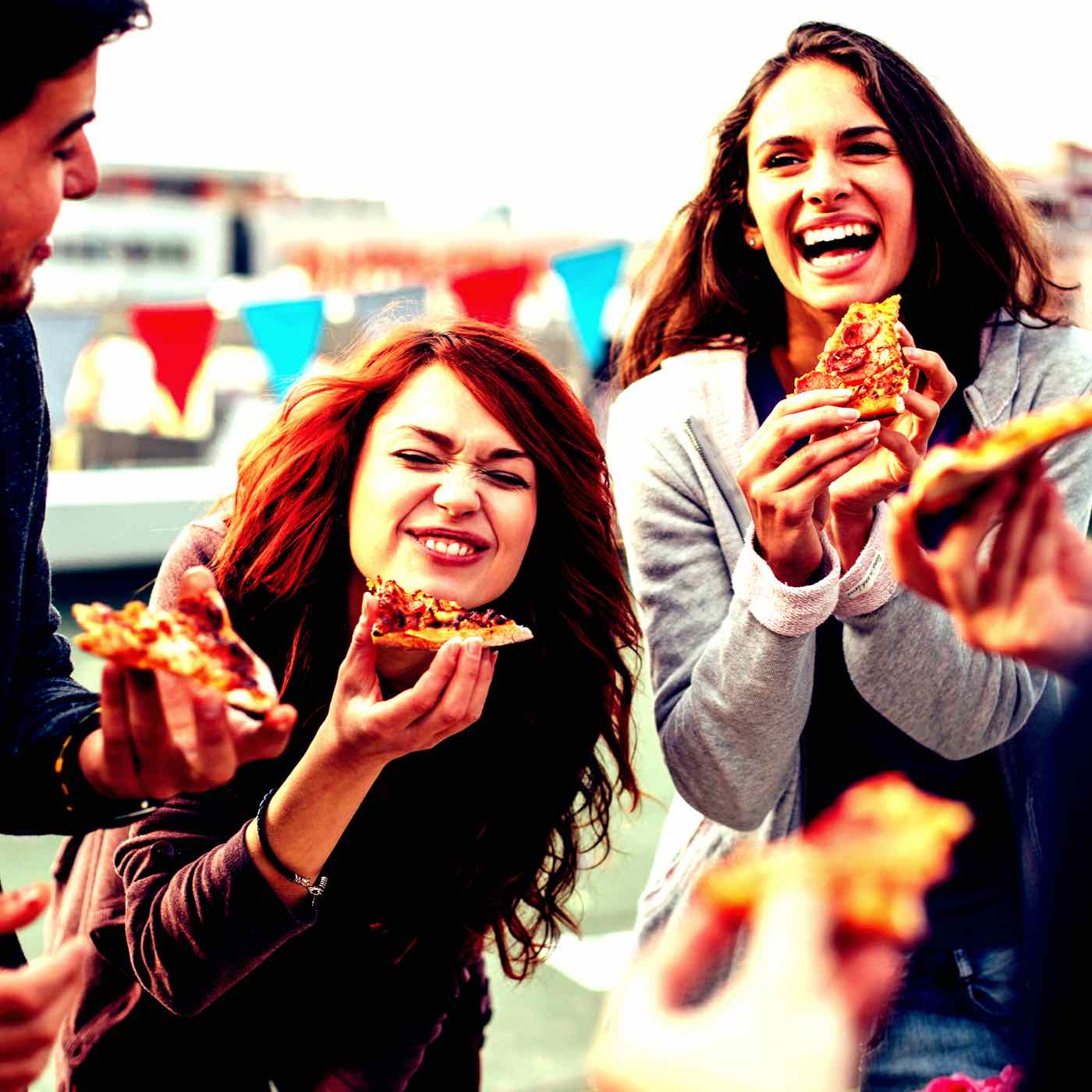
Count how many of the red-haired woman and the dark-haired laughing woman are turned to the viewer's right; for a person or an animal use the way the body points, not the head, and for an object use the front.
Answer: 0

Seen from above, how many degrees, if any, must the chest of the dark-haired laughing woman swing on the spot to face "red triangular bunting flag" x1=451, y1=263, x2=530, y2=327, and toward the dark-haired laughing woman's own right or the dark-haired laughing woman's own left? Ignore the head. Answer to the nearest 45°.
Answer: approximately 180°

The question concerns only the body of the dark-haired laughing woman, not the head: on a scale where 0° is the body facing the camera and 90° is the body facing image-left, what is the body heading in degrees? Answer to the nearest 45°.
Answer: approximately 0°

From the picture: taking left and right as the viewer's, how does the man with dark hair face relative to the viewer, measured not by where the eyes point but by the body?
facing to the right of the viewer

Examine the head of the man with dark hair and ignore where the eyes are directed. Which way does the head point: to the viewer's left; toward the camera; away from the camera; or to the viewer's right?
to the viewer's right

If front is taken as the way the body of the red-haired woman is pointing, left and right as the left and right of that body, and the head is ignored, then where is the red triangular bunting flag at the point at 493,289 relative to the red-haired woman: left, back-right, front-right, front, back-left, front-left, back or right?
back

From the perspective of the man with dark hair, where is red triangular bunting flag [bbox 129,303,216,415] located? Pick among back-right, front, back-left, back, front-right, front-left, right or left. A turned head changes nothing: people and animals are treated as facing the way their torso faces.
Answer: left

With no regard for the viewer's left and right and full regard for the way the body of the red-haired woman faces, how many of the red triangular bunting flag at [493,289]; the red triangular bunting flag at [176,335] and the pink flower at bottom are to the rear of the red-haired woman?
2

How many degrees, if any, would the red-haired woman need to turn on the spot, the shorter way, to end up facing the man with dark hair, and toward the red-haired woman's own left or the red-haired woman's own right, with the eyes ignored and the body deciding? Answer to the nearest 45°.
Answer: approximately 45° to the red-haired woman's own right

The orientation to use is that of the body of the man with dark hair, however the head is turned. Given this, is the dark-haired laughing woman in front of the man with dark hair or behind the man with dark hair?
in front
